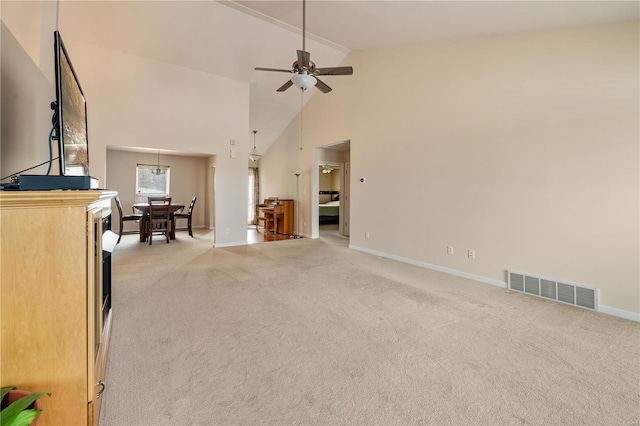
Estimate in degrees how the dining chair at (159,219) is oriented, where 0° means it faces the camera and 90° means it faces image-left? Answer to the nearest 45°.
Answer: approximately 180°

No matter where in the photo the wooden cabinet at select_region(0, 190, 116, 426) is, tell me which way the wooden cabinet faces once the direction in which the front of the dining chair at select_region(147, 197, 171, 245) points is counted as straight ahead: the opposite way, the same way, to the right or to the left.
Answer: to the right

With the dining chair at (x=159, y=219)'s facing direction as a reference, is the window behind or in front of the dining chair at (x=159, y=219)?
in front

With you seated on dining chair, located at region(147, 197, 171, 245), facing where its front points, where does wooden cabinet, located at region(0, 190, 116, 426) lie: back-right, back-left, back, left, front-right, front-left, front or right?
back

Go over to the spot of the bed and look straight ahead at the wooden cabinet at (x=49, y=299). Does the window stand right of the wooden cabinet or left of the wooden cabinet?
right

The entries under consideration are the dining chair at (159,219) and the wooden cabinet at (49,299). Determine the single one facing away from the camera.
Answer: the dining chair

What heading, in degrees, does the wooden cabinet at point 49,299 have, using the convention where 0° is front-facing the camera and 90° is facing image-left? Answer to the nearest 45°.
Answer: approximately 270°

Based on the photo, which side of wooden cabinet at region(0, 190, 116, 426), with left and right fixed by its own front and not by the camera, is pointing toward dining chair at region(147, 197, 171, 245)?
left
